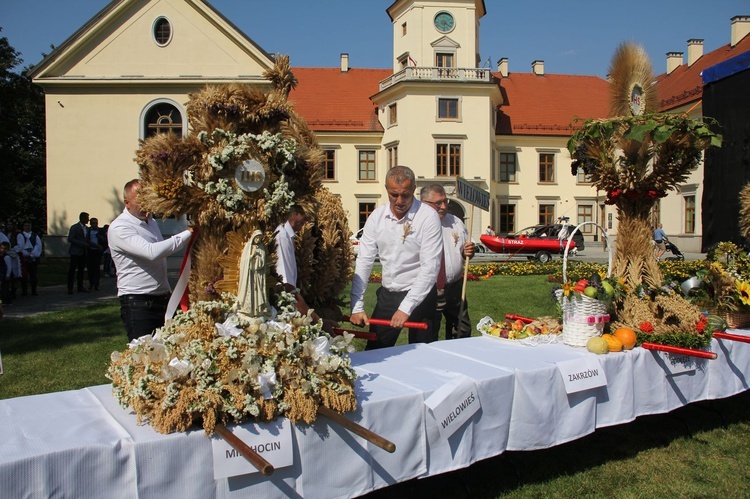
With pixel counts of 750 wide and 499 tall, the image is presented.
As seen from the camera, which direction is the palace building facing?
toward the camera

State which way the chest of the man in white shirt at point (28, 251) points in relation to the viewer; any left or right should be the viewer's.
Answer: facing the viewer

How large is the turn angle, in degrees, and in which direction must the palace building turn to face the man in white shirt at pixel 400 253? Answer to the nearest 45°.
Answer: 0° — it already faces them

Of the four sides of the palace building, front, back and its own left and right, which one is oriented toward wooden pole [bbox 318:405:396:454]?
front

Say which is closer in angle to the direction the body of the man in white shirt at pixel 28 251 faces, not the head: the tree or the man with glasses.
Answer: the man with glasses

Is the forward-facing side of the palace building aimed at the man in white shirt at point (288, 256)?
yes

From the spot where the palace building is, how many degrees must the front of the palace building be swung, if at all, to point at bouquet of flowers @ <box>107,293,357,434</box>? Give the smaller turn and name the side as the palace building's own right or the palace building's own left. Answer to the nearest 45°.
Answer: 0° — it already faces it

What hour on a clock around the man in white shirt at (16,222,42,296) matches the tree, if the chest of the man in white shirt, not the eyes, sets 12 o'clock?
The tree is roughly at 6 o'clock from the man in white shirt.

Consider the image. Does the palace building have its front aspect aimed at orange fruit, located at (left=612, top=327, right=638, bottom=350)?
yes
